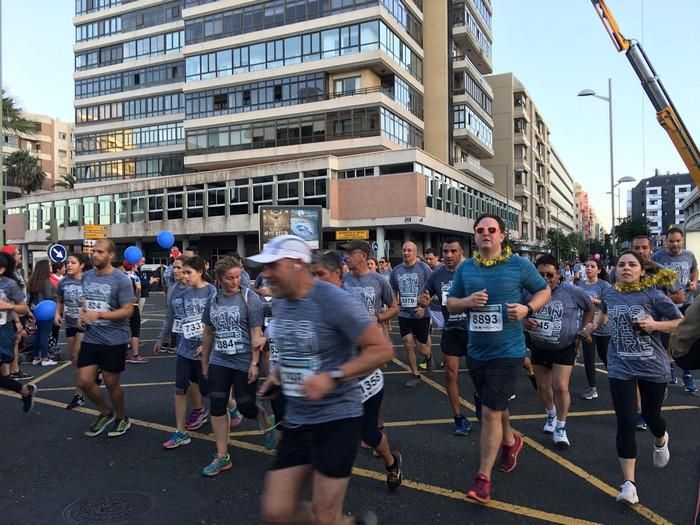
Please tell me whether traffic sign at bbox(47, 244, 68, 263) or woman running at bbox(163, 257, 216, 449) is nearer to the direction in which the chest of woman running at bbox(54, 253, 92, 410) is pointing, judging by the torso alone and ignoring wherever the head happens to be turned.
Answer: the woman running

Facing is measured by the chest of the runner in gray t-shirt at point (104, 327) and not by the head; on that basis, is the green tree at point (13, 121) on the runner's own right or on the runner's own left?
on the runner's own right

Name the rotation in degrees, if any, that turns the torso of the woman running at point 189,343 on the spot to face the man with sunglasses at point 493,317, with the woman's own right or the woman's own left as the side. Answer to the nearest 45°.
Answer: approximately 90° to the woman's own left

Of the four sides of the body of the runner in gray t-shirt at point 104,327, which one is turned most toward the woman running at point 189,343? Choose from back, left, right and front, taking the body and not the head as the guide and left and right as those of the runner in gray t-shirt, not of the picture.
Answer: left

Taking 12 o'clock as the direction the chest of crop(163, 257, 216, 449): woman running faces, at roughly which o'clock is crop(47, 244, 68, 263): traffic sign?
The traffic sign is roughly at 4 o'clock from the woman running.

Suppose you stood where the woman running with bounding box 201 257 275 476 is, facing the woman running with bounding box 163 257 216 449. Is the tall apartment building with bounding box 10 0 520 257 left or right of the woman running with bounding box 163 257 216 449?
right

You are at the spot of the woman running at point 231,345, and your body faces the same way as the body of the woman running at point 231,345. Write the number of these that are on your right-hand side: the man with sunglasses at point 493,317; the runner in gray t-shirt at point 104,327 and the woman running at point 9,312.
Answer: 2

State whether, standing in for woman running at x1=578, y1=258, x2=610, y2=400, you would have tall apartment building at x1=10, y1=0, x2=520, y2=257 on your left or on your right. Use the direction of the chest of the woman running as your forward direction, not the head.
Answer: on your right

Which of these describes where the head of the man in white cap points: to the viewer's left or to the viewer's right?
to the viewer's left

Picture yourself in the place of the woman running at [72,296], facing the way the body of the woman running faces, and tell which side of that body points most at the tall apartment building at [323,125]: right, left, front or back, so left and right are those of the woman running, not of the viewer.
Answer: back

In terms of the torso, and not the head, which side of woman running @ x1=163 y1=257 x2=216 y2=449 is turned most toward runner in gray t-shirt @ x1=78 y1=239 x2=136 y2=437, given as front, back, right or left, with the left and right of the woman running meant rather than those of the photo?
right

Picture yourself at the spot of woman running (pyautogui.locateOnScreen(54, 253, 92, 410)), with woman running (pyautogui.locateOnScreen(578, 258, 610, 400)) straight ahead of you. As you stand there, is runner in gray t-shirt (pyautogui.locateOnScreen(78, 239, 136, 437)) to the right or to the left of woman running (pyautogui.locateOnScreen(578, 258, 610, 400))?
right

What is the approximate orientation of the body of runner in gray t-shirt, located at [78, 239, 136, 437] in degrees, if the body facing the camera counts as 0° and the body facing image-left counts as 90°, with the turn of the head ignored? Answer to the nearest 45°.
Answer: approximately 45°
